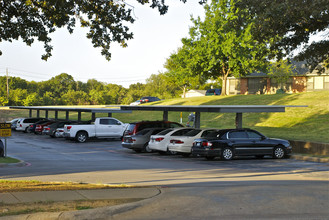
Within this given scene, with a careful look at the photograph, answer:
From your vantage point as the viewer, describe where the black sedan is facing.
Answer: facing away from the viewer and to the right of the viewer

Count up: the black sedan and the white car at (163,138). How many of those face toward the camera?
0
